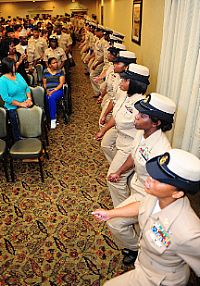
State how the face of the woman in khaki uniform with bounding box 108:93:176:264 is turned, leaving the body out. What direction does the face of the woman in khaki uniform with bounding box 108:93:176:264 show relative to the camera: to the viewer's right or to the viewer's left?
to the viewer's left

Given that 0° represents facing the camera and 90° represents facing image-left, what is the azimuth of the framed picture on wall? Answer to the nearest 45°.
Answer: approximately 90°

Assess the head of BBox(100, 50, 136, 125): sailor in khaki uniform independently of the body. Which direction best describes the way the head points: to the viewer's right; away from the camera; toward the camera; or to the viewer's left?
to the viewer's left

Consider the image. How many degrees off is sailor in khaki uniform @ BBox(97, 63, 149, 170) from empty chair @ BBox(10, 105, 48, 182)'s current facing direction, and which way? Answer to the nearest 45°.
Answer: approximately 45° to its left

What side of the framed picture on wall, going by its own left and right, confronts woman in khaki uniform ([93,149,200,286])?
left

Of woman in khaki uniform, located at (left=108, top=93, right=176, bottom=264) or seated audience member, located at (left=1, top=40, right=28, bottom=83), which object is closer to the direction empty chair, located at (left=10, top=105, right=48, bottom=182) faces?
the woman in khaki uniform

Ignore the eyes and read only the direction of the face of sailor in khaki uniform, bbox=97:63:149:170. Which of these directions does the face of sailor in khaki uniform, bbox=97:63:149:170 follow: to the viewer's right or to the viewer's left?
to the viewer's left

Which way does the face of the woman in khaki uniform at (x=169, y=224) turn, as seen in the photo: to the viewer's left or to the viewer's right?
to the viewer's left
